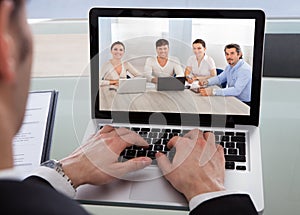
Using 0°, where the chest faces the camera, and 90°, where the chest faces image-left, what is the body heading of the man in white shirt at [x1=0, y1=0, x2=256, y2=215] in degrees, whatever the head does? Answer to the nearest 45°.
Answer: approximately 225°

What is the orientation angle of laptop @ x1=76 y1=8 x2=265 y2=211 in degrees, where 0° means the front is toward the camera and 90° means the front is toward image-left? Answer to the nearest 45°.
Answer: approximately 0°

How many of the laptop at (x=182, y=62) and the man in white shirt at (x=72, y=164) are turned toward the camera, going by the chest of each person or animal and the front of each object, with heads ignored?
1

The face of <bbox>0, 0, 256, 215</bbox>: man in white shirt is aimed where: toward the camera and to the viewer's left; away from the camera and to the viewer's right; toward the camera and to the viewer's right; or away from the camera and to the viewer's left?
away from the camera and to the viewer's right
